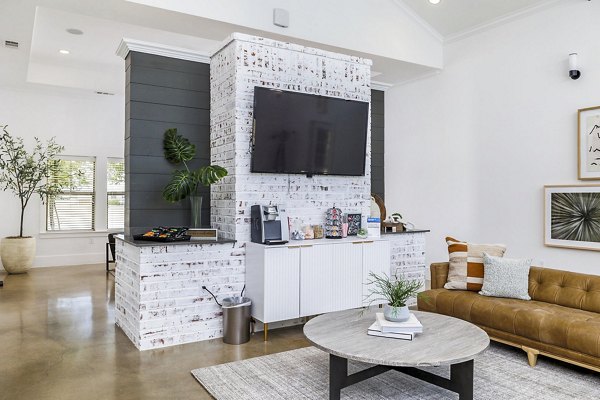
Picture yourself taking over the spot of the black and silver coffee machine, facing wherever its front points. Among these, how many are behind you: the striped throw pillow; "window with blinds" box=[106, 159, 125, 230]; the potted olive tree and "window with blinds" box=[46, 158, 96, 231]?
3

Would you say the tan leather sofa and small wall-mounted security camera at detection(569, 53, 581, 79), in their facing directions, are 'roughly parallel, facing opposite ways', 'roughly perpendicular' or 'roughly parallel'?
roughly parallel

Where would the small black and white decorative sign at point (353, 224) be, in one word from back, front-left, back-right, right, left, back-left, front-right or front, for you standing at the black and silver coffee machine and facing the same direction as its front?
left

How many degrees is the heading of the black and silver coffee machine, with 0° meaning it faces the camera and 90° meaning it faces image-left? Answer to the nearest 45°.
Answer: approximately 315°

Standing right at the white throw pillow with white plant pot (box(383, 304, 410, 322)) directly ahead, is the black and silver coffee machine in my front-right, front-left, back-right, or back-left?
front-right

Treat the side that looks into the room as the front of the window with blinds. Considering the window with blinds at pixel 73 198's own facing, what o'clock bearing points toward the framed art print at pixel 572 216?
The framed art print is roughly at 11 o'clock from the window with blinds.

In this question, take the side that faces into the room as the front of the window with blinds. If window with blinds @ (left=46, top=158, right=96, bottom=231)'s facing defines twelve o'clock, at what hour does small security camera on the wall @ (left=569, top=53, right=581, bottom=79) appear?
The small security camera on the wall is roughly at 11 o'clock from the window with blinds.

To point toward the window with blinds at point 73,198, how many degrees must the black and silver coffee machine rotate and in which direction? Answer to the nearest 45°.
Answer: approximately 180°

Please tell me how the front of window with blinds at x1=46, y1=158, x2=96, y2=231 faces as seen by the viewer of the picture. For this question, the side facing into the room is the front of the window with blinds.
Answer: facing the viewer

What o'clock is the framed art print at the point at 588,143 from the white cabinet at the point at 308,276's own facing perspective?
The framed art print is roughly at 10 o'clock from the white cabinet.

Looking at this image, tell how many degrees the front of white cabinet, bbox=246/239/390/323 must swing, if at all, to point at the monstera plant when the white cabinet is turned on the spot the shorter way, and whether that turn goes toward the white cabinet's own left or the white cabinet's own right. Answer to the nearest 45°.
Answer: approximately 135° to the white cabinet's own right

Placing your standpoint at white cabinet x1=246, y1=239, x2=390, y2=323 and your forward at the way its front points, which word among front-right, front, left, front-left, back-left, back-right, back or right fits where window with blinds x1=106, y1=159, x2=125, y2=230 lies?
back

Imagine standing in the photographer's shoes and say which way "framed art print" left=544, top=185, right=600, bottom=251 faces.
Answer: facing the viewer and to the left of the viewer

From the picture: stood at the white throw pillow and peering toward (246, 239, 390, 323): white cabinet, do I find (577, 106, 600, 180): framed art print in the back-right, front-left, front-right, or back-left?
back-right

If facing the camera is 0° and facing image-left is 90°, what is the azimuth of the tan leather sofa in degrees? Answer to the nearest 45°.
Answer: approximately 45°

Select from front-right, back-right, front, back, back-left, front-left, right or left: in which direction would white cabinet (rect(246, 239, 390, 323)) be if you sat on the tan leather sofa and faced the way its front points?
front-right

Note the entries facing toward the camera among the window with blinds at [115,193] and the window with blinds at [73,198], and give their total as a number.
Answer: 2

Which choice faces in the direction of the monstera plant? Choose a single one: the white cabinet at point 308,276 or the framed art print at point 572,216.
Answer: the framed art print
